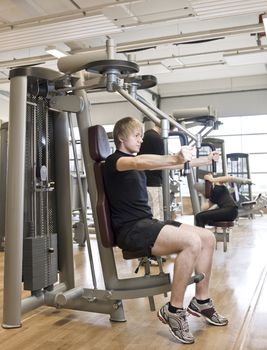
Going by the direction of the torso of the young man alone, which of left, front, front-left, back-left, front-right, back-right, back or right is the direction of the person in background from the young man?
back-left

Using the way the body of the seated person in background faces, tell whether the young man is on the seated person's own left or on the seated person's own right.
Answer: on the seated person's own left

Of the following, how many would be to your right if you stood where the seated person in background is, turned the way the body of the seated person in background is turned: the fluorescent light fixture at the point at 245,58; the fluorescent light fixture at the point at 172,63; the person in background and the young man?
2

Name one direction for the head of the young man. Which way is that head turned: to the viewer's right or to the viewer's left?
to the viewer's right

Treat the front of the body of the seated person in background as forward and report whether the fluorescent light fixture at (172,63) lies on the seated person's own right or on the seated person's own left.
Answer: on the seated person's own right

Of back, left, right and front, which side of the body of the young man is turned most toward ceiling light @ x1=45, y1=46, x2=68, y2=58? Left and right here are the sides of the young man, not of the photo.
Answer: back

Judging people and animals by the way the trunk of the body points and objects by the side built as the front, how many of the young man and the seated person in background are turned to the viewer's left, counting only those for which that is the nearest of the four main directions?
1

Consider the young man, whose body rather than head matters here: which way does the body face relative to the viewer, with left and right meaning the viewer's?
facing the viewer and to the right of the viewer

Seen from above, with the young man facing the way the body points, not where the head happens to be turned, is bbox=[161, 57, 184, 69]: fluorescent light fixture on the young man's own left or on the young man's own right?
on the young man's own left

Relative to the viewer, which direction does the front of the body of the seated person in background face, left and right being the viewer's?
facing to the left of the viewer
